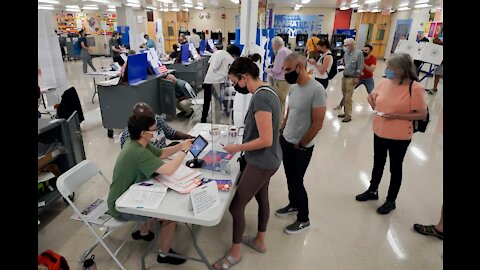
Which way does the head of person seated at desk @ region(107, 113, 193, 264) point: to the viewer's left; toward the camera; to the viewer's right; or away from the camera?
to the viewer's right

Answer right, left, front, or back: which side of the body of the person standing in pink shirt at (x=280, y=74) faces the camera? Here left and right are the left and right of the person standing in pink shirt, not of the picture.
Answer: left

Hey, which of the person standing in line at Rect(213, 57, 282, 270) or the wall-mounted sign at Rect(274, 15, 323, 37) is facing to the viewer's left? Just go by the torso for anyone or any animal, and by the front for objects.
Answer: the person standing in line

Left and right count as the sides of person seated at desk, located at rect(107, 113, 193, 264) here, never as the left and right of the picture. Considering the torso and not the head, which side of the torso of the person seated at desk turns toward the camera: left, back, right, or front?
right

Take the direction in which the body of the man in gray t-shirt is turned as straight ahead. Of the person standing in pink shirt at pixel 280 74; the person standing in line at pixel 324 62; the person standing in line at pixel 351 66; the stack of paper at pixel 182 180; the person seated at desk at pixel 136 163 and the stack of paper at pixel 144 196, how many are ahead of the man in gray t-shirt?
3
